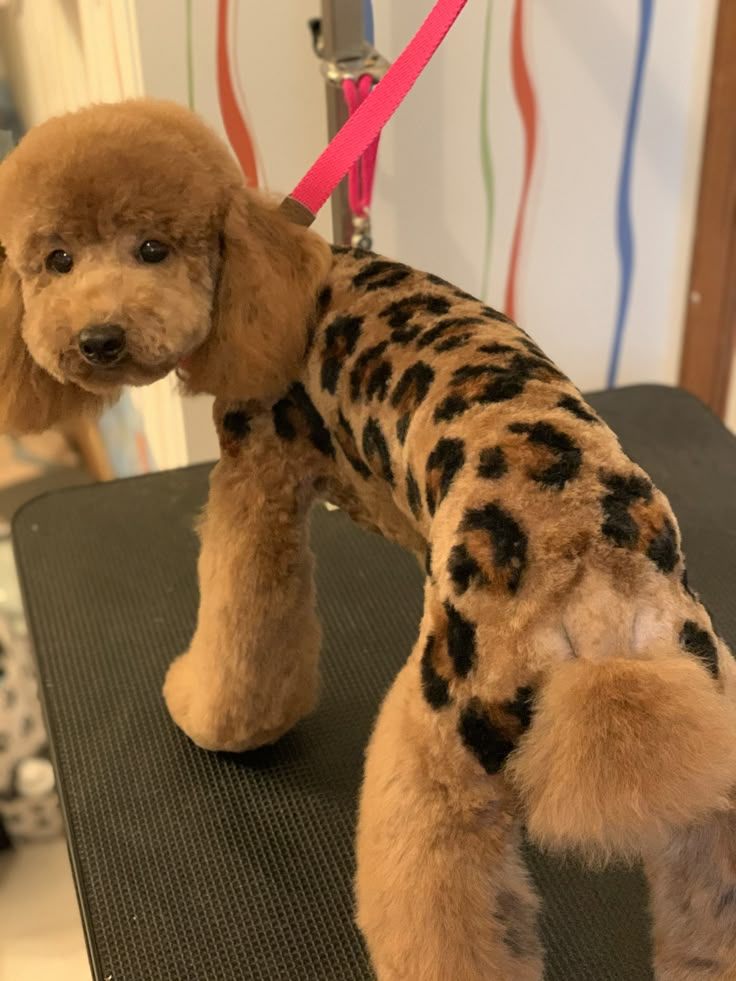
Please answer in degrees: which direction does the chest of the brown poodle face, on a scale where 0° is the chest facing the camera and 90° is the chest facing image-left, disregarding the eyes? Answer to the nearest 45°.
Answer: approximately 135°

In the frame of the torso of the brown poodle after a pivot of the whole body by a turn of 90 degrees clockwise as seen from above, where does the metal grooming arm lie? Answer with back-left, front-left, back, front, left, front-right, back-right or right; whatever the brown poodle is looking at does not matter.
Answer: front-left
